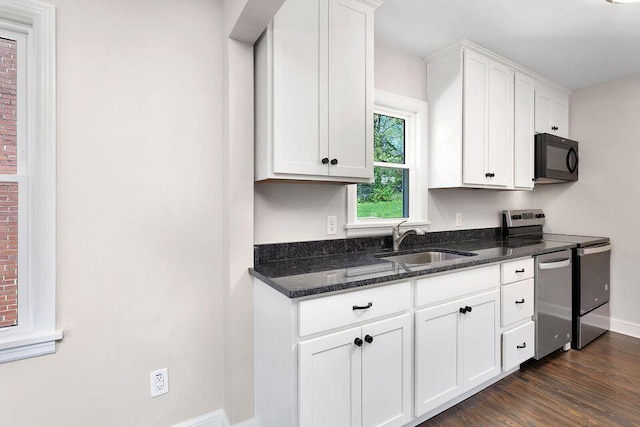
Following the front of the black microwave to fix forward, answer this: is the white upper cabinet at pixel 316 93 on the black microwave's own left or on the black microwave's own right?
on the black microwave's own right

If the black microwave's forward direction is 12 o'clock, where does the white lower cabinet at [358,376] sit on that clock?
The white lower cabinet is roughly at 2 o'clock from the black microwave.

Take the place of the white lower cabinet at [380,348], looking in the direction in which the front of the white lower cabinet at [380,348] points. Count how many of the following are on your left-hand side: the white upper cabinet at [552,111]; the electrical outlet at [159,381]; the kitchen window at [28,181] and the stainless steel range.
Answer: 2

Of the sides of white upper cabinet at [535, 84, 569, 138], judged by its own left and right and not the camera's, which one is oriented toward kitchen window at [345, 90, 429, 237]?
right

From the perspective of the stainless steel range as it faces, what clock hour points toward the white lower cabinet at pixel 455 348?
The white lower cabinet is roughly at 2 o'clock from the stainless steel range.

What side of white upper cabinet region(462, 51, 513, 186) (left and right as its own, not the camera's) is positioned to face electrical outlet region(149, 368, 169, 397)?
right

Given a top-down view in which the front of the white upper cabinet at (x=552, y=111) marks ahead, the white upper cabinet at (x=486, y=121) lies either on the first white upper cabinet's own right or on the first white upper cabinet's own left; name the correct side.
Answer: on the first white upper cabinet's own right
